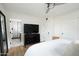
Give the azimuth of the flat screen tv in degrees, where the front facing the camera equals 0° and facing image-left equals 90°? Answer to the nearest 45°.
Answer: approximately 0°
